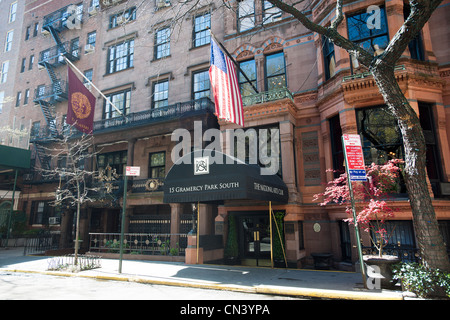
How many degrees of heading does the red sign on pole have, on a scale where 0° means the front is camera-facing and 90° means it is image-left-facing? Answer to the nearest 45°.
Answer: approximately 0°

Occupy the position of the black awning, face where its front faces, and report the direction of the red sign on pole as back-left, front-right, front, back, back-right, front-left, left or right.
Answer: left

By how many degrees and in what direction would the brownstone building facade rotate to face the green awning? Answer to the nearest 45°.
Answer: approximately 90° to its right

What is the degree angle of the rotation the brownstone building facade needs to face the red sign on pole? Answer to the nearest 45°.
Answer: approximately 45° to its left

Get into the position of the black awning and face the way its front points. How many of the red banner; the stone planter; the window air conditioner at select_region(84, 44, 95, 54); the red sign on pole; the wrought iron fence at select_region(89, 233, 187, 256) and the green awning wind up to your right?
4

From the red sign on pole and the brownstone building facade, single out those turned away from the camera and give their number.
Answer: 0
